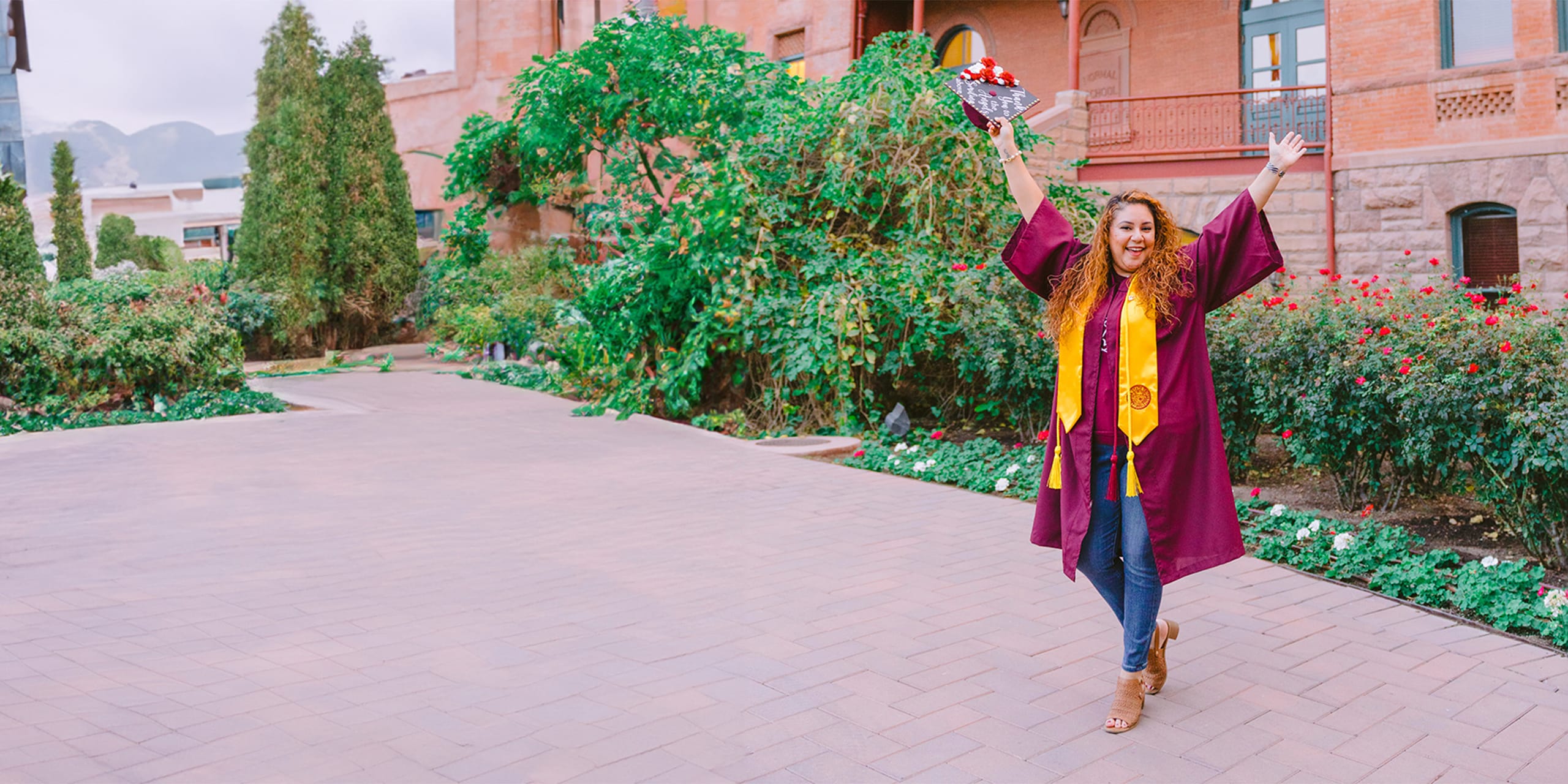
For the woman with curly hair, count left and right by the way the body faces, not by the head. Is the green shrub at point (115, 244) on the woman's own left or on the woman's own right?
on the woman's own right

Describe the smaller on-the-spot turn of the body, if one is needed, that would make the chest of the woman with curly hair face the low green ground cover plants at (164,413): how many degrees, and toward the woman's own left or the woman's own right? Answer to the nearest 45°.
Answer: approximately 90° to the woman's own right

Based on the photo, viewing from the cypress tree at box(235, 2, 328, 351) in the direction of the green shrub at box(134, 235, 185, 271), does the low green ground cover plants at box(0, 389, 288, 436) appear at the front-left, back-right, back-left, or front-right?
back-left

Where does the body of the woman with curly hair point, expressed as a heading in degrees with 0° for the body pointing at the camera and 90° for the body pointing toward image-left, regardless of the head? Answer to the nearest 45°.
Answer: approximately 45°

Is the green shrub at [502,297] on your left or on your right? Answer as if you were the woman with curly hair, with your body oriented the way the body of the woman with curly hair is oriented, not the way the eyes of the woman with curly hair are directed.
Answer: on your right
